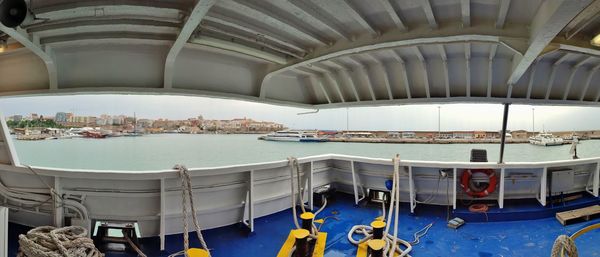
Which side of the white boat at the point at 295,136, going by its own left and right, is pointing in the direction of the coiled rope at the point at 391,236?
left

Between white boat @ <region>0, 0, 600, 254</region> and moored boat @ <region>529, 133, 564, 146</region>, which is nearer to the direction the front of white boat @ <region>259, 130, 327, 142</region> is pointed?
the white boat

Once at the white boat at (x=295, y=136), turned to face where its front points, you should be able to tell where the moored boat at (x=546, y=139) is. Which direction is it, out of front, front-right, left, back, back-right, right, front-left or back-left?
back

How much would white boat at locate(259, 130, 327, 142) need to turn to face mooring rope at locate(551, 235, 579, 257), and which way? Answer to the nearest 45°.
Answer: approximately 90° to its left

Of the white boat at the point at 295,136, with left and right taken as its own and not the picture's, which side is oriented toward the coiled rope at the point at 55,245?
left

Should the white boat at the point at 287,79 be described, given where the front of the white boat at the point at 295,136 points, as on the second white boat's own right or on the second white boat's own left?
on the second white boat's own left

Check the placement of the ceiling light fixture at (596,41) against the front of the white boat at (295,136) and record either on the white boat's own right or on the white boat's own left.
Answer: on the white boat's own left

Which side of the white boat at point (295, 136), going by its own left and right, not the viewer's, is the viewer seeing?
left

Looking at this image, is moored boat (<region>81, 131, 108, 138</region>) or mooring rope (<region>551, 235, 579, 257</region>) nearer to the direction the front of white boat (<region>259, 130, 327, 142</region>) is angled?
the moored boat

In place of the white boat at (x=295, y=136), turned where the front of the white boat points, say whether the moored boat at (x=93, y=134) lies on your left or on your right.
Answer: on your left

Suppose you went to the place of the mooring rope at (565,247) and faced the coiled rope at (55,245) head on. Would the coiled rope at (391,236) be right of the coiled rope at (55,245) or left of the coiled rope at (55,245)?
right

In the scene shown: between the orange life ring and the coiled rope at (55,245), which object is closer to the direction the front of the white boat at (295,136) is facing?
the coiled rope
